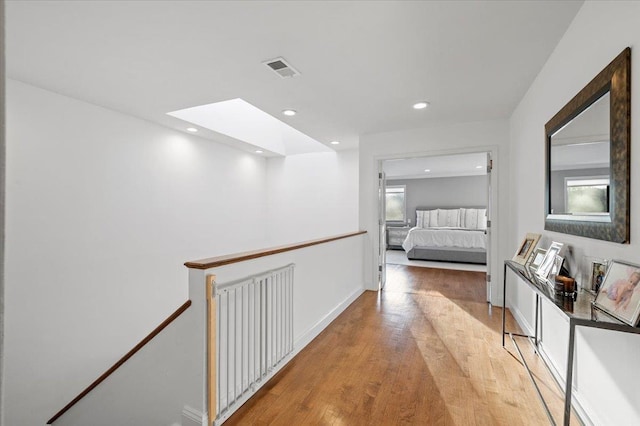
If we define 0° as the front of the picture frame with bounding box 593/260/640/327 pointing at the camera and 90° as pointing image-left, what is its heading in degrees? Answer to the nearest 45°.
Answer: approximately 45°

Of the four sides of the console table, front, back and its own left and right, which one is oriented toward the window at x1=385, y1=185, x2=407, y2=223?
right

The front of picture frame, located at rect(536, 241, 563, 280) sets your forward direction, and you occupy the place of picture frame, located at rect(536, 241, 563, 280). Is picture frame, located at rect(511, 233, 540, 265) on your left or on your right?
on your right

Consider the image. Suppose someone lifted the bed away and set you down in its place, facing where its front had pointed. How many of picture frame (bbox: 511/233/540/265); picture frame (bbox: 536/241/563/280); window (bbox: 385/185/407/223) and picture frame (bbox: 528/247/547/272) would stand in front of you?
3

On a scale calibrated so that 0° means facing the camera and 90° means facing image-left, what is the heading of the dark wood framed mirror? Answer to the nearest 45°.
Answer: approximately 45°

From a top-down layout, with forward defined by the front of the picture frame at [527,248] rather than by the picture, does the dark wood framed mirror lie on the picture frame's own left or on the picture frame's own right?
on the picture frame's own left

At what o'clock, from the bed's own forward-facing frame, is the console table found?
The console table is roughly at 12 o'clock from the bed.

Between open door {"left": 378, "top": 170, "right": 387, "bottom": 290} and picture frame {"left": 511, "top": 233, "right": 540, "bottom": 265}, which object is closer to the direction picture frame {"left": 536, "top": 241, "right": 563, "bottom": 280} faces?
the open door

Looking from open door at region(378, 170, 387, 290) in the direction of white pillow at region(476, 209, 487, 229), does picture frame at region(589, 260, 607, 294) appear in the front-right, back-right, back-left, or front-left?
back-right
